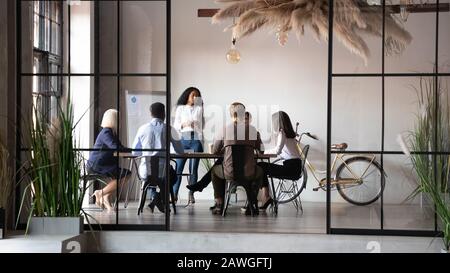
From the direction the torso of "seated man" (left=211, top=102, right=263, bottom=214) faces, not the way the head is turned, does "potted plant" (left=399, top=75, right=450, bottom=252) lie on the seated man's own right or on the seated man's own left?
on the seated man's own right

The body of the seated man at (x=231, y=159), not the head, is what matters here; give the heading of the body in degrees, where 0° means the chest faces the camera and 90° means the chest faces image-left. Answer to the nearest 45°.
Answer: approximately 180°

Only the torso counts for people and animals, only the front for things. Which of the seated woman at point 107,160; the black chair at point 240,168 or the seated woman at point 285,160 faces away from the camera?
the black chair

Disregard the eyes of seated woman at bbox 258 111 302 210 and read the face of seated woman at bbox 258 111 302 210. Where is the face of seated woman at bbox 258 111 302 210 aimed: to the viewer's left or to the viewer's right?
to the viewer's left

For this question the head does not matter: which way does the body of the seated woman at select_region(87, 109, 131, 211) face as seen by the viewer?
to the viewer's right

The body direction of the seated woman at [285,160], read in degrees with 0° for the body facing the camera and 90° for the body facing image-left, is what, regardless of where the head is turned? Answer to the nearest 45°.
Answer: approximately 90°

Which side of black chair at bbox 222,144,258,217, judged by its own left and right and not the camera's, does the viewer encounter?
back
